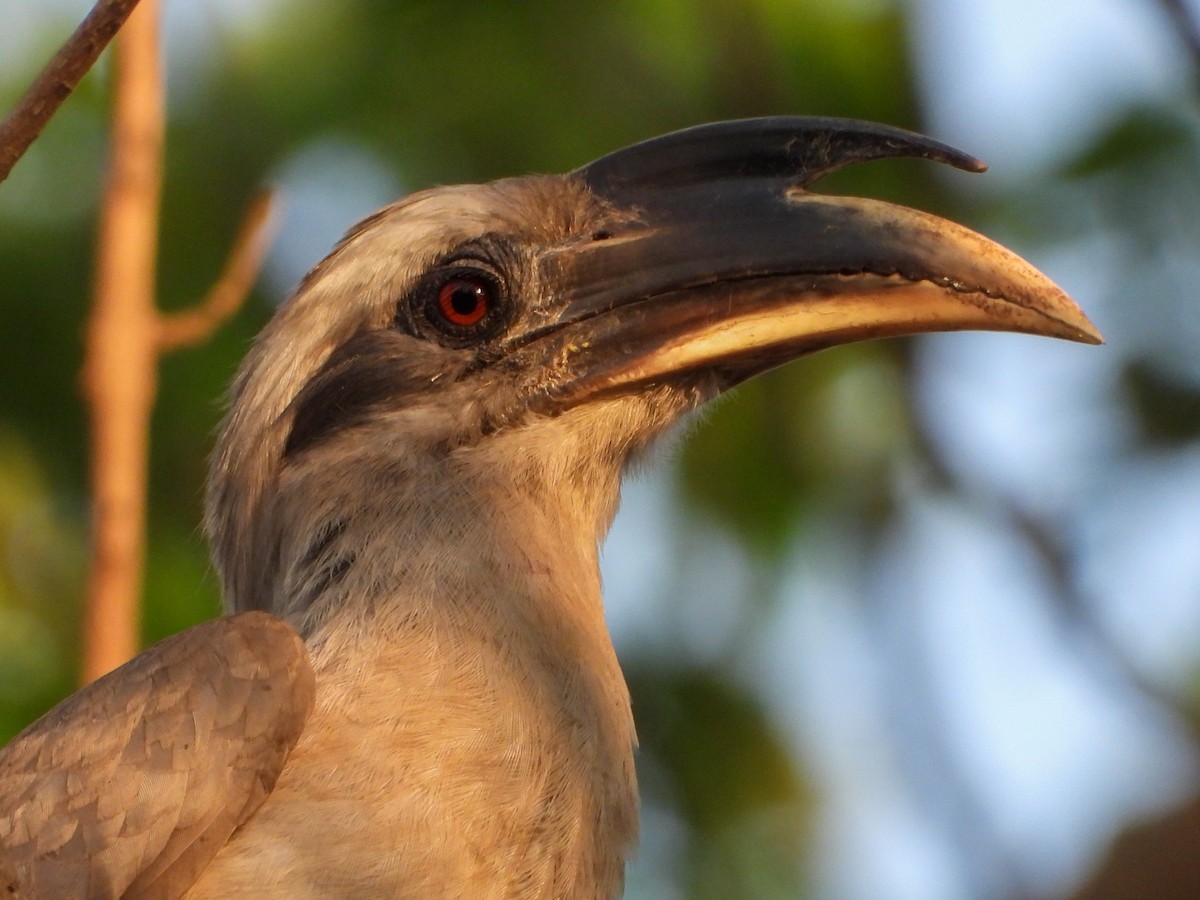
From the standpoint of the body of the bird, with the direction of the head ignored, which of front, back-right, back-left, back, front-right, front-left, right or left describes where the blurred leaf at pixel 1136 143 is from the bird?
front-left

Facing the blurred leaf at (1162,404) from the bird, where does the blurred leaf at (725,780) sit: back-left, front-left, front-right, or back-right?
front-left

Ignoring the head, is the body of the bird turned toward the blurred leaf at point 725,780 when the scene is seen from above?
no

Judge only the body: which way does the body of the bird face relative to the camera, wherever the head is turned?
to the viewer's right
